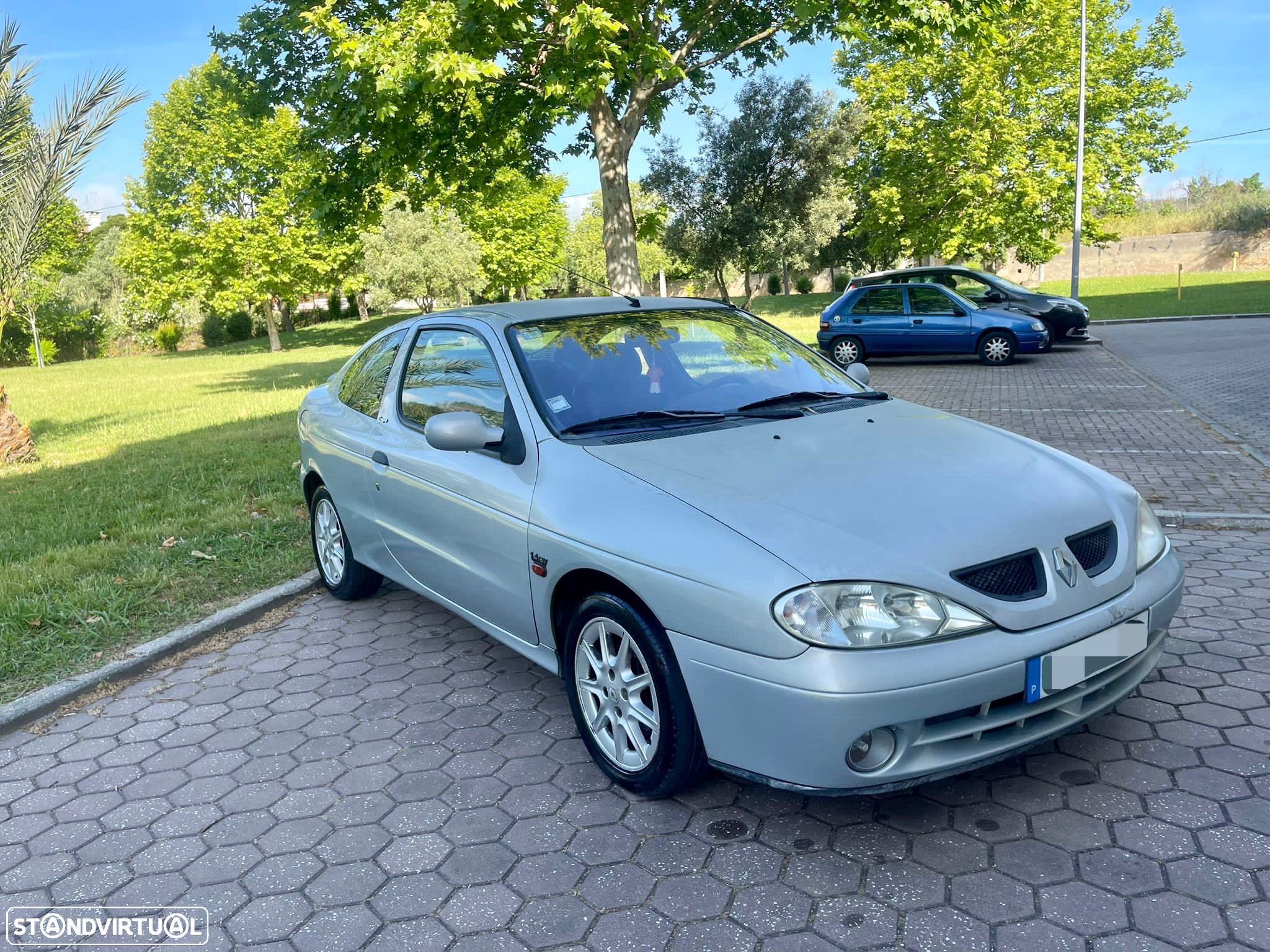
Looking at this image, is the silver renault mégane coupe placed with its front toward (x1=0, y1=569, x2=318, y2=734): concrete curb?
no

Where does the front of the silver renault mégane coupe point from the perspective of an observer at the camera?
facing the viewer and to the right of the viewer

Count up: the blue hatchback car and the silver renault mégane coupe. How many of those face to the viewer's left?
0

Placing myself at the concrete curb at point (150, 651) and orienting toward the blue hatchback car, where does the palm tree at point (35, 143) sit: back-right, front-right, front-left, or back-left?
front-left

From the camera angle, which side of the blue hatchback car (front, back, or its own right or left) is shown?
right

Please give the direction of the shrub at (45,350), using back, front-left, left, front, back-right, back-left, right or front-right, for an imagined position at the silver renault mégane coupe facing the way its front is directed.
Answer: back

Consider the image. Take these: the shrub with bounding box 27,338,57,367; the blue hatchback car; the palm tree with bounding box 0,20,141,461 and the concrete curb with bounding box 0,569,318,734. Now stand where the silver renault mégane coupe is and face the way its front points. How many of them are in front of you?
0

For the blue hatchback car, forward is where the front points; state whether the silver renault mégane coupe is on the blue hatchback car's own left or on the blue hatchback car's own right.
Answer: on the blue hatchback car's own right

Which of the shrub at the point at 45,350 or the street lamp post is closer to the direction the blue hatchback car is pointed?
the street lamp post

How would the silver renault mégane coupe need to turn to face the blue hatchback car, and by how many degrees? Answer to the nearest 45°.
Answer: approximately 135° to its left

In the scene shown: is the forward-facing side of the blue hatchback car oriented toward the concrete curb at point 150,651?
no

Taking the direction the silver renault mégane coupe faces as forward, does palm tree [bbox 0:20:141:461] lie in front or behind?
behind

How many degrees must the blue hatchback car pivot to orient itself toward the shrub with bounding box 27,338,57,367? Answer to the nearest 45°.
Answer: approximately 135° to its left
